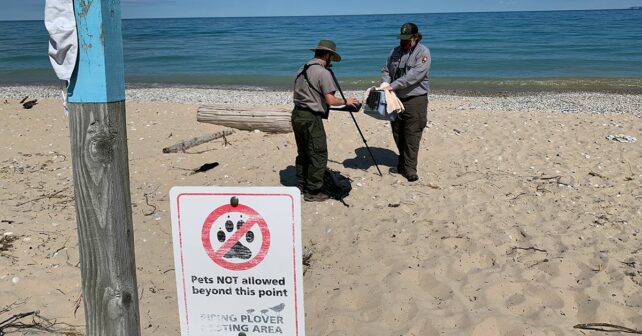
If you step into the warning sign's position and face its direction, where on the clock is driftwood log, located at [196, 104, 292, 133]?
The driftwood log is roughly at 6 o'clock from the warning sign.

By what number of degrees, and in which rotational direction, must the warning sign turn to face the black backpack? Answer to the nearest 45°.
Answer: approximately 180°

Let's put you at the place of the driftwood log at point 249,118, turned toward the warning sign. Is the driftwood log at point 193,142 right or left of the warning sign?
right

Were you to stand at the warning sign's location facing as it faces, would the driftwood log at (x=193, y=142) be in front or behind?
behind

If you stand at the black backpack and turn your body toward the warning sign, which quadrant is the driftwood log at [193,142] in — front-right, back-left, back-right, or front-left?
back-right

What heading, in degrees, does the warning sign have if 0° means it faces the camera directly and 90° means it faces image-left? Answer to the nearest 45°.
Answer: approximately 0°
